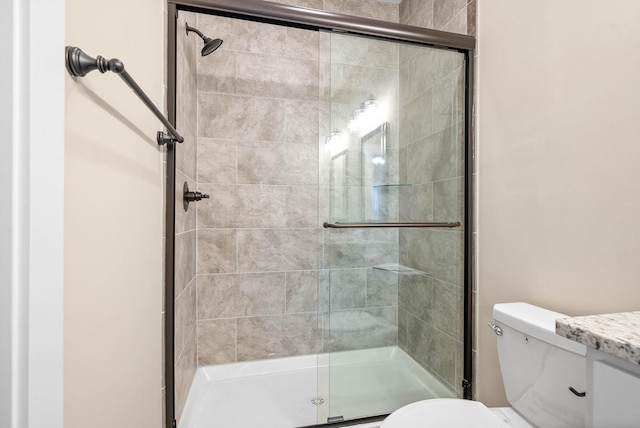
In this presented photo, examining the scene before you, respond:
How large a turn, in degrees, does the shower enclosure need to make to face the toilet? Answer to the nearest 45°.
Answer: approximately 45° to its left

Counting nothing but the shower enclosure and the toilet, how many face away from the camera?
0

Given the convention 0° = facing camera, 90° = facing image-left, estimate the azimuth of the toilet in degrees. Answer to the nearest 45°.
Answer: approximately 45°

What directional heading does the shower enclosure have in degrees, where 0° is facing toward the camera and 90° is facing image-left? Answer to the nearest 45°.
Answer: approximately 0°

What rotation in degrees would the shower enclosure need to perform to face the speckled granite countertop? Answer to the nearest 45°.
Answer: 0° — it already faces it

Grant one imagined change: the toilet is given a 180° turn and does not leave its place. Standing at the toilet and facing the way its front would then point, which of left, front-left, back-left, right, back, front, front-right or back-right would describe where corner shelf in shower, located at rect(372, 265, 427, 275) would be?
left

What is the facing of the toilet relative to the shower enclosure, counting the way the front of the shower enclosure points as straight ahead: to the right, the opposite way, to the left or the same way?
to the right
